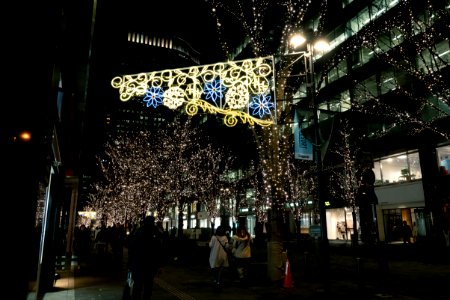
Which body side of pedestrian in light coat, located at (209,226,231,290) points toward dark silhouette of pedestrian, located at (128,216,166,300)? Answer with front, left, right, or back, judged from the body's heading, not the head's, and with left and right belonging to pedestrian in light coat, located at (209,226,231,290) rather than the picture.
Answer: back

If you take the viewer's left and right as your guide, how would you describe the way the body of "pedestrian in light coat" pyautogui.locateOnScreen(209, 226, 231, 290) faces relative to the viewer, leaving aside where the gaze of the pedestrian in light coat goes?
facing away from the viewer
